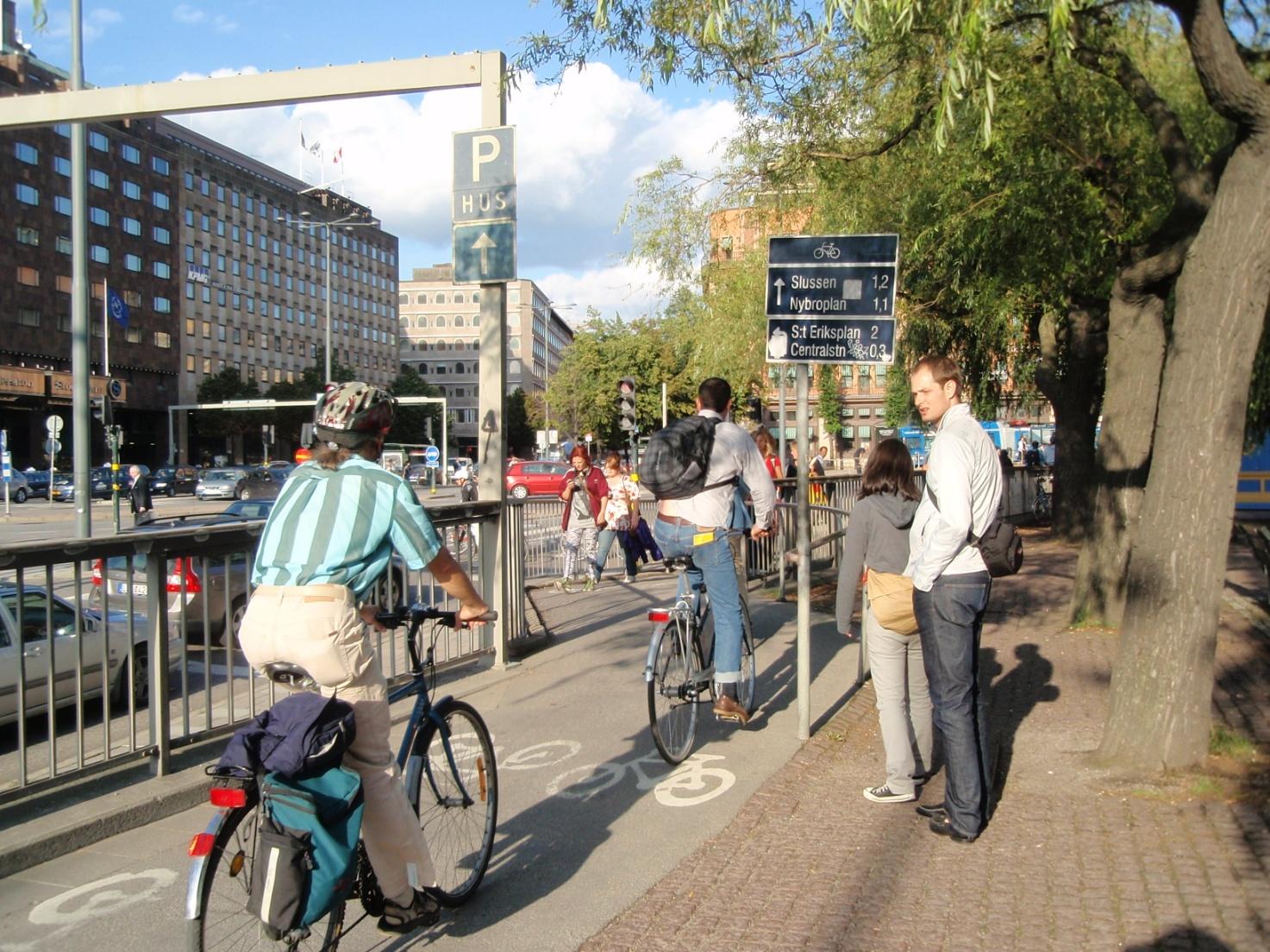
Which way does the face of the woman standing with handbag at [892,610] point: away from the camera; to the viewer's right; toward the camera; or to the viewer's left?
away from the camera

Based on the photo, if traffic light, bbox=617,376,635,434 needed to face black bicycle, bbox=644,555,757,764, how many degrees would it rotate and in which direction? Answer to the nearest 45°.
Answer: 0° — it already faces it

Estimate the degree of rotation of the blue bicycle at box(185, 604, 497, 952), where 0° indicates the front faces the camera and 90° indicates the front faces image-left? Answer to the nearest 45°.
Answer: approximately 225°

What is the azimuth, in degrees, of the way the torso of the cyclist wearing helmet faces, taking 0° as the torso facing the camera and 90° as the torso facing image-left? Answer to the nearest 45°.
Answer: approximately 225°

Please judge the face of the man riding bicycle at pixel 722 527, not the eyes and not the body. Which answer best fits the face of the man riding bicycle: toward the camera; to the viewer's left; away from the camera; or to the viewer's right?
away from the camera

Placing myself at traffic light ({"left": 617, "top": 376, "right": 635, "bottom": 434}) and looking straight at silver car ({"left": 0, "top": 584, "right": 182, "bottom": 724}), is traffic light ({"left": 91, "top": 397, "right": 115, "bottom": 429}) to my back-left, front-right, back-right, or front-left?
back-right

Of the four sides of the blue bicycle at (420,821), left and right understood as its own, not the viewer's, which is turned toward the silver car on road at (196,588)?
left

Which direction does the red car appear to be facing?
to the viewer's right

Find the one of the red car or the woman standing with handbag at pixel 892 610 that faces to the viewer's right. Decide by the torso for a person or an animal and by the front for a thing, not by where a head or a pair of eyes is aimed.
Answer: the red car

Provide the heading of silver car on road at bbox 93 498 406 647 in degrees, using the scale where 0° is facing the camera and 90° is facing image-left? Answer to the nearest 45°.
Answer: approximately 225°

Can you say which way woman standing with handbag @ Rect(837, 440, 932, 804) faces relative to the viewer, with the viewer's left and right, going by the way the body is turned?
facing away from the viewer and to the left of the viewer
